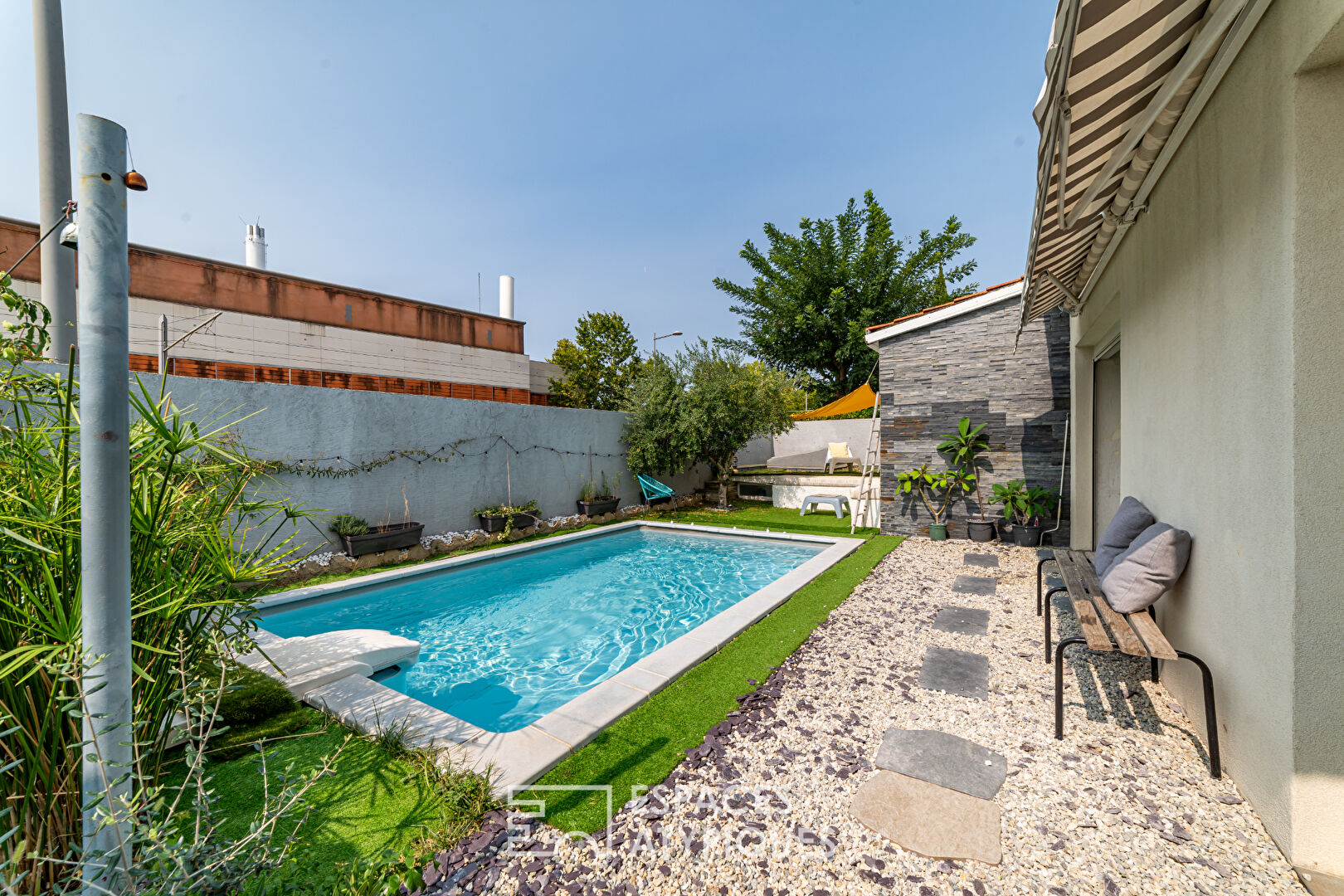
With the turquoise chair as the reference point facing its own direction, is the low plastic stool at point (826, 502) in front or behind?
in front

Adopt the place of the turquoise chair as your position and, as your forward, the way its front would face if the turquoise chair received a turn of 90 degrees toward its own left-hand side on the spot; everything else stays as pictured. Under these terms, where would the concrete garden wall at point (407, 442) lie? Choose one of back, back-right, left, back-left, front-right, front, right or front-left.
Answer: back-left

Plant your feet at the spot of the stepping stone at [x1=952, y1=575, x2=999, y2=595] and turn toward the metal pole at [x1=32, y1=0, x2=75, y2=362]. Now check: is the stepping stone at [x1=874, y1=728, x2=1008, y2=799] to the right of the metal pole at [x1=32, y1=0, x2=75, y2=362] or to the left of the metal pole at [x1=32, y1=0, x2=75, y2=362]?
left

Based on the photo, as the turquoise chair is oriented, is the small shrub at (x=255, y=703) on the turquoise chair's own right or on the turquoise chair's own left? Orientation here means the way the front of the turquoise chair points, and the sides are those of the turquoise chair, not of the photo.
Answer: on the turquoise chair's own right

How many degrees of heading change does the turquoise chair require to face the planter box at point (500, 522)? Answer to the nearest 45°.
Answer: approximately 135° to its right
